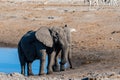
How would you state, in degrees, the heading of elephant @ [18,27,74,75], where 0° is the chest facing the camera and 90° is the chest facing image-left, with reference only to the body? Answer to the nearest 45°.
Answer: approximately 315°
